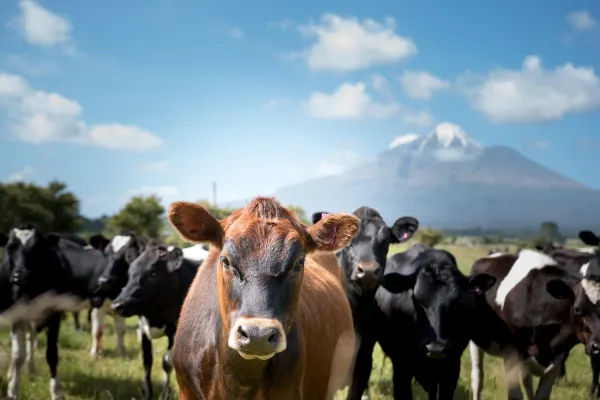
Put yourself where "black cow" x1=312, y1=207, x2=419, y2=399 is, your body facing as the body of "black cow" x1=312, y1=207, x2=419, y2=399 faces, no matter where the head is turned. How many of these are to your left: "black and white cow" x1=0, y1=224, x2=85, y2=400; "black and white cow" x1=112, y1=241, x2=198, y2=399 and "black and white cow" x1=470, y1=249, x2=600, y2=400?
1

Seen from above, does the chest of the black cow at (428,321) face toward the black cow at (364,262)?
no

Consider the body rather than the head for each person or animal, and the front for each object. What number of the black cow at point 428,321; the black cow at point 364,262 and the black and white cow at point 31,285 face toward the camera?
3

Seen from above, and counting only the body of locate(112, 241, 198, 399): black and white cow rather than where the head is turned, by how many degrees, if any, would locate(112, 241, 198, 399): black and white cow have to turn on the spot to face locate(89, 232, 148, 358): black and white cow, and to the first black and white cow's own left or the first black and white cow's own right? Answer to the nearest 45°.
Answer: approximately 135° to the first black and white cow's own right

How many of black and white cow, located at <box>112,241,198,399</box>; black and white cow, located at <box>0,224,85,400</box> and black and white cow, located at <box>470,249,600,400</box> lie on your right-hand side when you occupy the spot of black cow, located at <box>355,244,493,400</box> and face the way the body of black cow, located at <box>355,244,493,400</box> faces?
2

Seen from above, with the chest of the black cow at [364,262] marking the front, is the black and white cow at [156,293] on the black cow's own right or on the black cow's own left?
on the black cow's own right

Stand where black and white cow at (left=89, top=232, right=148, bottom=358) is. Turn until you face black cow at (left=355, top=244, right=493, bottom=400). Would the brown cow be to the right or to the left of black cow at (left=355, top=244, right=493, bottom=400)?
right

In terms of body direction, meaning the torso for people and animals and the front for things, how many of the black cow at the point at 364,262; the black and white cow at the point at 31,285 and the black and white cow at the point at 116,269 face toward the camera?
3

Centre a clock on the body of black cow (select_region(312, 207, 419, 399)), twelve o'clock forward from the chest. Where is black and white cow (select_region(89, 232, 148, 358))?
The black and white cow is roughly at 4 o'clock from the black cow.

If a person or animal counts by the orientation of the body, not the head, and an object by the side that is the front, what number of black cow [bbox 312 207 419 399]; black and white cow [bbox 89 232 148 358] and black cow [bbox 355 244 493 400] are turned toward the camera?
3

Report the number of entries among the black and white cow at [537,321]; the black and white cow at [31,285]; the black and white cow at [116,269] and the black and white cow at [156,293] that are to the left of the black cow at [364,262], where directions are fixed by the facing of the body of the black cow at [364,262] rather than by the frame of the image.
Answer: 1

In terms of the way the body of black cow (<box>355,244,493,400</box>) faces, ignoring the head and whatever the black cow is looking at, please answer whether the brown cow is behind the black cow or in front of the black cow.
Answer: in front

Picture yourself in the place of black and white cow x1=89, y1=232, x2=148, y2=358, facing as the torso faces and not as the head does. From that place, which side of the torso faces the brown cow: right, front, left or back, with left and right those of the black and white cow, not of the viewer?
front

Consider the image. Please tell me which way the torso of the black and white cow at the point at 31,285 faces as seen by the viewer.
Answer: toward the camera

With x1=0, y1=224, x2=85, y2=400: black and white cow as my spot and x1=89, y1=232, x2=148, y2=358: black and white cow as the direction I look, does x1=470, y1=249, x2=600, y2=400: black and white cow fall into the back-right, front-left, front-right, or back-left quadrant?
front-right

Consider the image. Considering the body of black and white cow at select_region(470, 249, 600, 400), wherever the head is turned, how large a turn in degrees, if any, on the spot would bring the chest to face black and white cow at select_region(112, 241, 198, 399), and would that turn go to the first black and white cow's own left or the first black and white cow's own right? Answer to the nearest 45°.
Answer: approximately 135° to the first black and white cow's own right

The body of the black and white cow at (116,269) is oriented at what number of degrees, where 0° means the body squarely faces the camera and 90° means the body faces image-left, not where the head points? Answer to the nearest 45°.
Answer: approximately 0°

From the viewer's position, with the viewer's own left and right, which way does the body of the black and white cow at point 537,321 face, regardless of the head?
facing the viewer and to the right of the viewer
